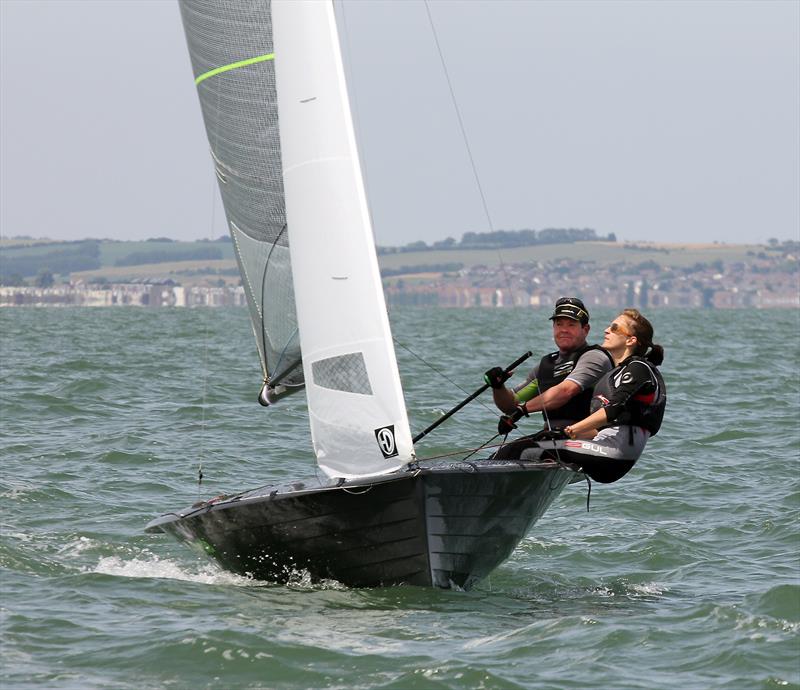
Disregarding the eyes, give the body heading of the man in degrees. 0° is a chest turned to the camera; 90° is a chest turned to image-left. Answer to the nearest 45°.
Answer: approximately 45°

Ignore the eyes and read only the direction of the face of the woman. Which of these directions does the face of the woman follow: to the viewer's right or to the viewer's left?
to the viewer's left

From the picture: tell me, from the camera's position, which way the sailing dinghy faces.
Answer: facing the viewer
